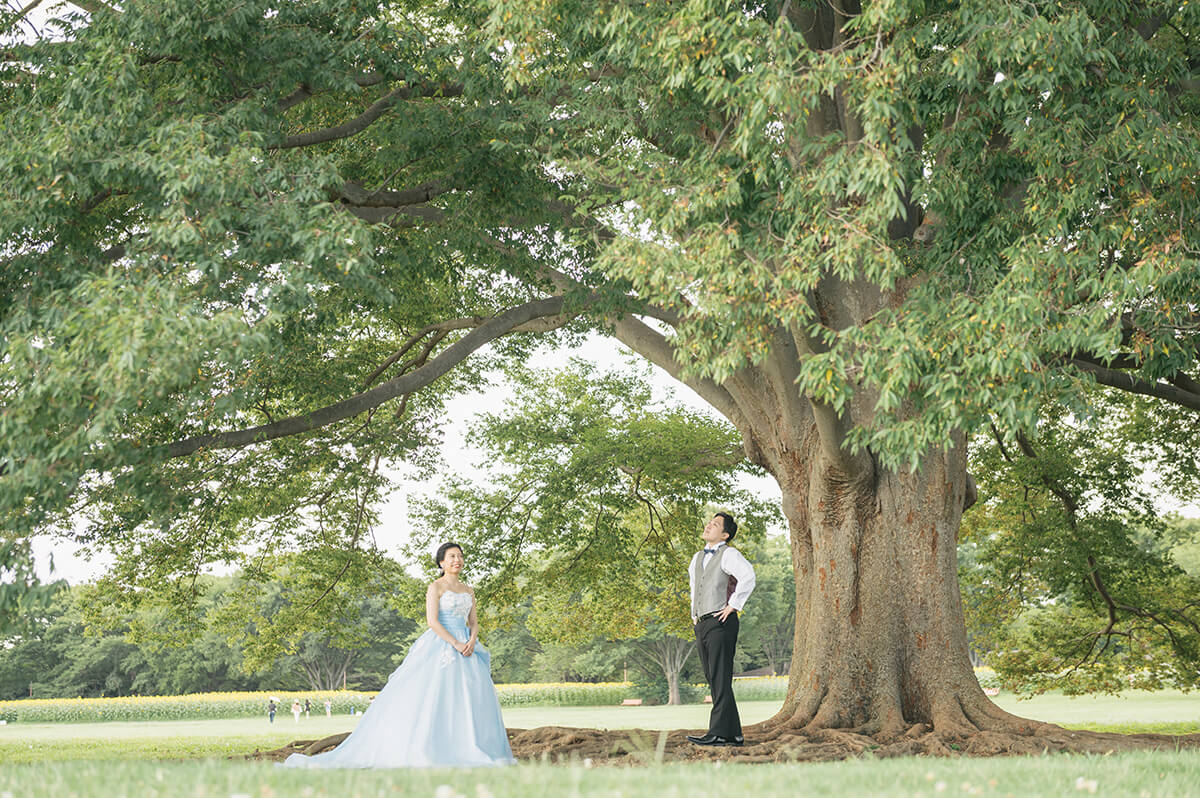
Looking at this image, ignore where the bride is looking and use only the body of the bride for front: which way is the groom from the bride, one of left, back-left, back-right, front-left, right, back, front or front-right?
front-left

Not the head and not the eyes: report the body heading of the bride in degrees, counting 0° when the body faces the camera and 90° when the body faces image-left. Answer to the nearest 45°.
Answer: approximately 315°

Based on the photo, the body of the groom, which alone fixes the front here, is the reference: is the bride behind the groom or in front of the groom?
in front

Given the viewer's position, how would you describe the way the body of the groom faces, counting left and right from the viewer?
facing the viewer and to the left of the viewer

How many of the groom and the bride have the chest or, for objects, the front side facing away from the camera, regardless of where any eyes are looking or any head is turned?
0
